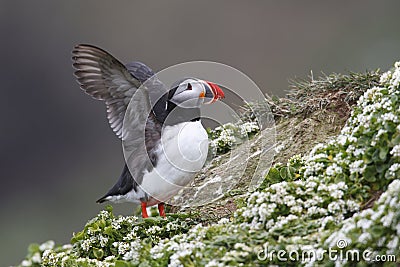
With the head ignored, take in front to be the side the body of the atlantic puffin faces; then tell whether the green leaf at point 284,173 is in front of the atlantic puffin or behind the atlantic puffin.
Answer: in front

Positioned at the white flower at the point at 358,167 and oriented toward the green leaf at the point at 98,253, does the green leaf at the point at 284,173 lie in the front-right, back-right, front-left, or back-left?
front-right

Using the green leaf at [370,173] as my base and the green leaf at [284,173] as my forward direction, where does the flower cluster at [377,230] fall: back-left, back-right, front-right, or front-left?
back-left
